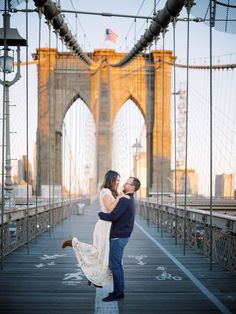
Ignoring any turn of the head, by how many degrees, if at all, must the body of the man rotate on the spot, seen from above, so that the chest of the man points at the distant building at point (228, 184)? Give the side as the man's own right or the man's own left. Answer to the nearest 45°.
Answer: approximately 90° to the man's own right

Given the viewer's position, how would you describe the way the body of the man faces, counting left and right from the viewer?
facing to the left of the viewer

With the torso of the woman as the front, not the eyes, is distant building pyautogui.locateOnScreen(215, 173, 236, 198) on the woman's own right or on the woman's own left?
on the woman's own left

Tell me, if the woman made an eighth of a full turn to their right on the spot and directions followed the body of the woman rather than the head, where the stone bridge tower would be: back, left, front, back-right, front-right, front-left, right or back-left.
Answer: back-left

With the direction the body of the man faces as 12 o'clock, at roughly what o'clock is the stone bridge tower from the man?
The stone bridge tower is roughly at 3 o'clock from the man.

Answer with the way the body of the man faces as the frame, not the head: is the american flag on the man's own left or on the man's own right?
on the man's own right

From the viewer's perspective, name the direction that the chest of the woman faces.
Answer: to the viewer's right

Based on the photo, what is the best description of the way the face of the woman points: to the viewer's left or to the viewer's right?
to the viewer's right
